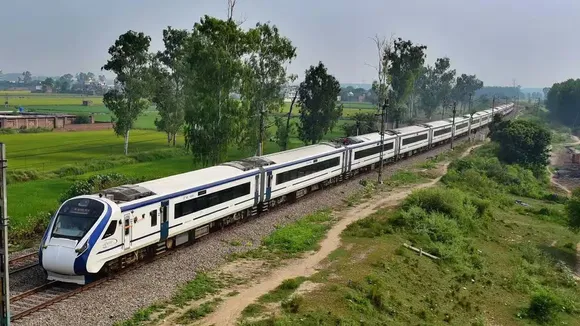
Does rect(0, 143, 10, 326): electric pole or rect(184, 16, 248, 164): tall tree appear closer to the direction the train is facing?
the electric pole

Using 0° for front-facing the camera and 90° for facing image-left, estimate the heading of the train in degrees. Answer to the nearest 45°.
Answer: approximately 45°

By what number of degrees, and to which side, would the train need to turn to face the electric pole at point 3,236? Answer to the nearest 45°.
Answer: approximately 45° to its left

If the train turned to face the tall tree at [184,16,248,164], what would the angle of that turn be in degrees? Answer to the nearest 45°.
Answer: approximately 135° to its right

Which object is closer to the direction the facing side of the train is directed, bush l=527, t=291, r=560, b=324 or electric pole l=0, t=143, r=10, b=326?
the electric pole

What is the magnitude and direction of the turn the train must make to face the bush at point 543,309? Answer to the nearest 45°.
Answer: approximately 135° to its left
